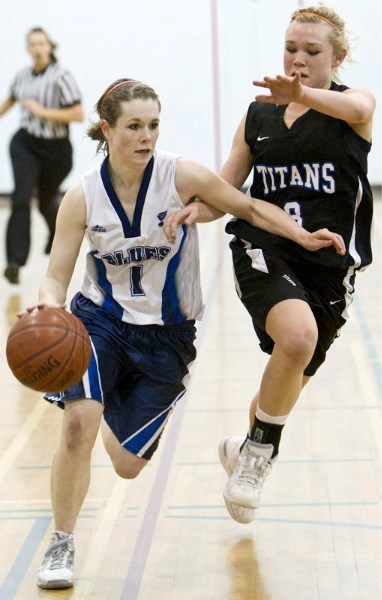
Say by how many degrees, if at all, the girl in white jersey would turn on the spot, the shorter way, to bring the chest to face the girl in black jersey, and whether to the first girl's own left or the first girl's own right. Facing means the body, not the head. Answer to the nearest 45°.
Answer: approximately 90° to the first girl's own left

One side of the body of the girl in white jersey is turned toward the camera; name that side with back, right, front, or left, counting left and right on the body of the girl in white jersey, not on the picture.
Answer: front

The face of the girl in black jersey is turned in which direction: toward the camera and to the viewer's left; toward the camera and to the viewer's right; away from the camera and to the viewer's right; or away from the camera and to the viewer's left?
toward the camera and to the viewer's left

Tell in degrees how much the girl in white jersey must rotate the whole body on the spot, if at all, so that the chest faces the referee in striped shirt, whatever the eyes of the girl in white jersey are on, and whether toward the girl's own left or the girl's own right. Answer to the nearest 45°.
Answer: approximately 180°
